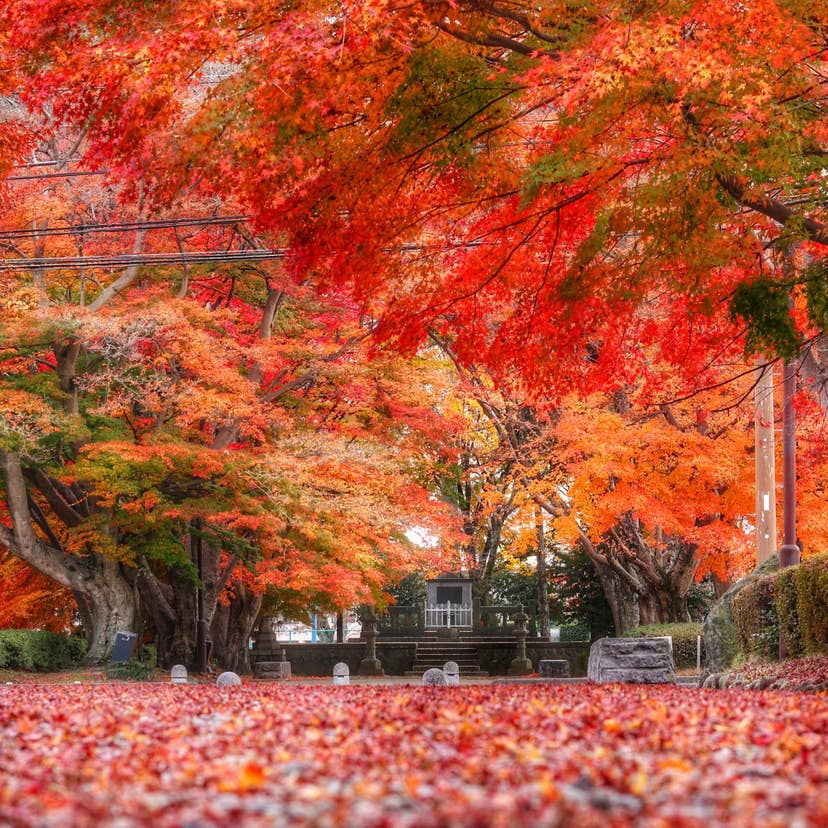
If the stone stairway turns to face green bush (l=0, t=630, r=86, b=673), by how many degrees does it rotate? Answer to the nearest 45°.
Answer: approximately 45° to its right

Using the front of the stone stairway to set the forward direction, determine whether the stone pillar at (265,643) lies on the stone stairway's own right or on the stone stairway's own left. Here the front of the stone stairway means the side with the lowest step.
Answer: on the stone stairway's own right

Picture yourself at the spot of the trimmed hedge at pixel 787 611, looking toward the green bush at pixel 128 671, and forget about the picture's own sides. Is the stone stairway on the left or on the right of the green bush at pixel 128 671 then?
right

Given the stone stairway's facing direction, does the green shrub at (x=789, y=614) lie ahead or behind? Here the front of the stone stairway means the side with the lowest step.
ahead

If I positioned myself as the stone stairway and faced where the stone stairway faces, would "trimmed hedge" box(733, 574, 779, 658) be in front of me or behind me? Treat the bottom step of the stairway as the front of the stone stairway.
in front

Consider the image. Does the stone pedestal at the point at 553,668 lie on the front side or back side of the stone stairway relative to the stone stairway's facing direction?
on the front side

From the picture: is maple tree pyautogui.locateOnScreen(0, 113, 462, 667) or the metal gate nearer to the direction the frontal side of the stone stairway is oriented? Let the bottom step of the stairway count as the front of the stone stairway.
the maple tree

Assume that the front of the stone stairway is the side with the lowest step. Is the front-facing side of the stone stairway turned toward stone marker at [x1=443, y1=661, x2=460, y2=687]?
yes

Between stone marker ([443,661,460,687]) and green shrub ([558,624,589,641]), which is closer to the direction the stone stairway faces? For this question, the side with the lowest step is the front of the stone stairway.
the stone marker

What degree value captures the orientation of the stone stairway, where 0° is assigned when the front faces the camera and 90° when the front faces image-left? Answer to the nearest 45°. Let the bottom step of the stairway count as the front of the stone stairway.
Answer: approximately 0°

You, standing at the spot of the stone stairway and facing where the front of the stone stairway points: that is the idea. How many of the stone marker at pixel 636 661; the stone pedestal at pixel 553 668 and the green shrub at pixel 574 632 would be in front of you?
2
